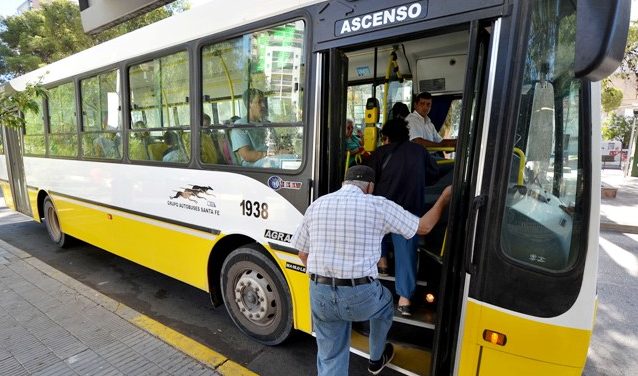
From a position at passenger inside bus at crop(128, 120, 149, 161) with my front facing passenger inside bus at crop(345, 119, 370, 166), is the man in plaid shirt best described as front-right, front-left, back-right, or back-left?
front-right

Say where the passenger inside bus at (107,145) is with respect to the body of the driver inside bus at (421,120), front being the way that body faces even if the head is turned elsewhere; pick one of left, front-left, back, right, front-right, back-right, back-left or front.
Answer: back-right

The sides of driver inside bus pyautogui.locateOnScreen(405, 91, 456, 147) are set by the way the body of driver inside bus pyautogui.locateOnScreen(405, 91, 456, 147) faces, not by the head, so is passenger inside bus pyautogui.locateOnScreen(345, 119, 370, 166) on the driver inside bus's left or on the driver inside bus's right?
on the driver inside bus's right

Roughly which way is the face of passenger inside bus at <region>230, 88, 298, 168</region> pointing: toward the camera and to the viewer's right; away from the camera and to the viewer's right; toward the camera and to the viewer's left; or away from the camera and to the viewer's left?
toward the camera and to the viewer's right

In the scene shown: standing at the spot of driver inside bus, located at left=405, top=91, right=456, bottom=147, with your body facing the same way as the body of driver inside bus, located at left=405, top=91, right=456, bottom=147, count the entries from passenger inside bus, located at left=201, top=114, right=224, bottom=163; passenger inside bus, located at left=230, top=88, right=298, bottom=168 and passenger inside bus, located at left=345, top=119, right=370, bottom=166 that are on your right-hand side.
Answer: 3

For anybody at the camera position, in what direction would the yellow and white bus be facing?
facing the viewer and to the right of the viewer
